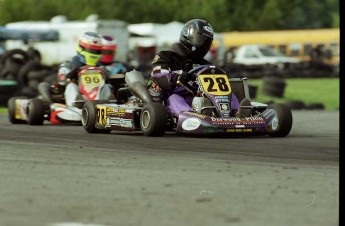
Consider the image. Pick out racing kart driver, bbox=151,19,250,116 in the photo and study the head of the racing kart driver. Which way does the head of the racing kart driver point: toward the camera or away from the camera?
toward the camera

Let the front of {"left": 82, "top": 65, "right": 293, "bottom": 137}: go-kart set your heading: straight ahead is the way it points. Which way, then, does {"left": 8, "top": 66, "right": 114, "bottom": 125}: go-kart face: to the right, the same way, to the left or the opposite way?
the same way

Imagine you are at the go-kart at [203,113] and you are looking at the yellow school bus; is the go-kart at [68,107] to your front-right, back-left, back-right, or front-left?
front-left

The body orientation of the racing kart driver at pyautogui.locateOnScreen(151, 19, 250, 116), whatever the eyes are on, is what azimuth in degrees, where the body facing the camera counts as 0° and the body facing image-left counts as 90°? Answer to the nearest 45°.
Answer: approximately 315°

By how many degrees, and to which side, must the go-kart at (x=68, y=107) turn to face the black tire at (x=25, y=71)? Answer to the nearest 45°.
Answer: approximately 135° to its left

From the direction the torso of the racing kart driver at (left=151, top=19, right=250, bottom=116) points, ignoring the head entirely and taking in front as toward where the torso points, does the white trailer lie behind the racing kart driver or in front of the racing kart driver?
behind

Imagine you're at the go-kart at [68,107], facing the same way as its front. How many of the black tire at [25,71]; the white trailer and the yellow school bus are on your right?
0

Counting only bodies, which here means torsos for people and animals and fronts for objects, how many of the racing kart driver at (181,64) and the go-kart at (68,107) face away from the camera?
0

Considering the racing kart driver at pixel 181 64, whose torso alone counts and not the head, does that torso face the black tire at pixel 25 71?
no

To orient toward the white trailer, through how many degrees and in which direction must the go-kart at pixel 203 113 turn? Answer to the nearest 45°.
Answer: approximately 135° to its left

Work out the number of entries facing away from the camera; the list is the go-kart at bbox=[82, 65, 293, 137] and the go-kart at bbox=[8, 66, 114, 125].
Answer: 0

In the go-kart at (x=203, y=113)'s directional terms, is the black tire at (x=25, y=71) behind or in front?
behind

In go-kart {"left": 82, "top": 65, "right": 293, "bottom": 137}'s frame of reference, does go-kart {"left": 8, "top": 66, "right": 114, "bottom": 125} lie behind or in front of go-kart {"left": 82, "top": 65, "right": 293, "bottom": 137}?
behind

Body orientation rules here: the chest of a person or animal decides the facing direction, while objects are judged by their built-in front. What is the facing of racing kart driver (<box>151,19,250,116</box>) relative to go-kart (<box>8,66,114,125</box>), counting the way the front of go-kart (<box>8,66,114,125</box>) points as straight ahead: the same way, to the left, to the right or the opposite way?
the same way

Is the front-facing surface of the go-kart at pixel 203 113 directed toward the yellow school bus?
no
